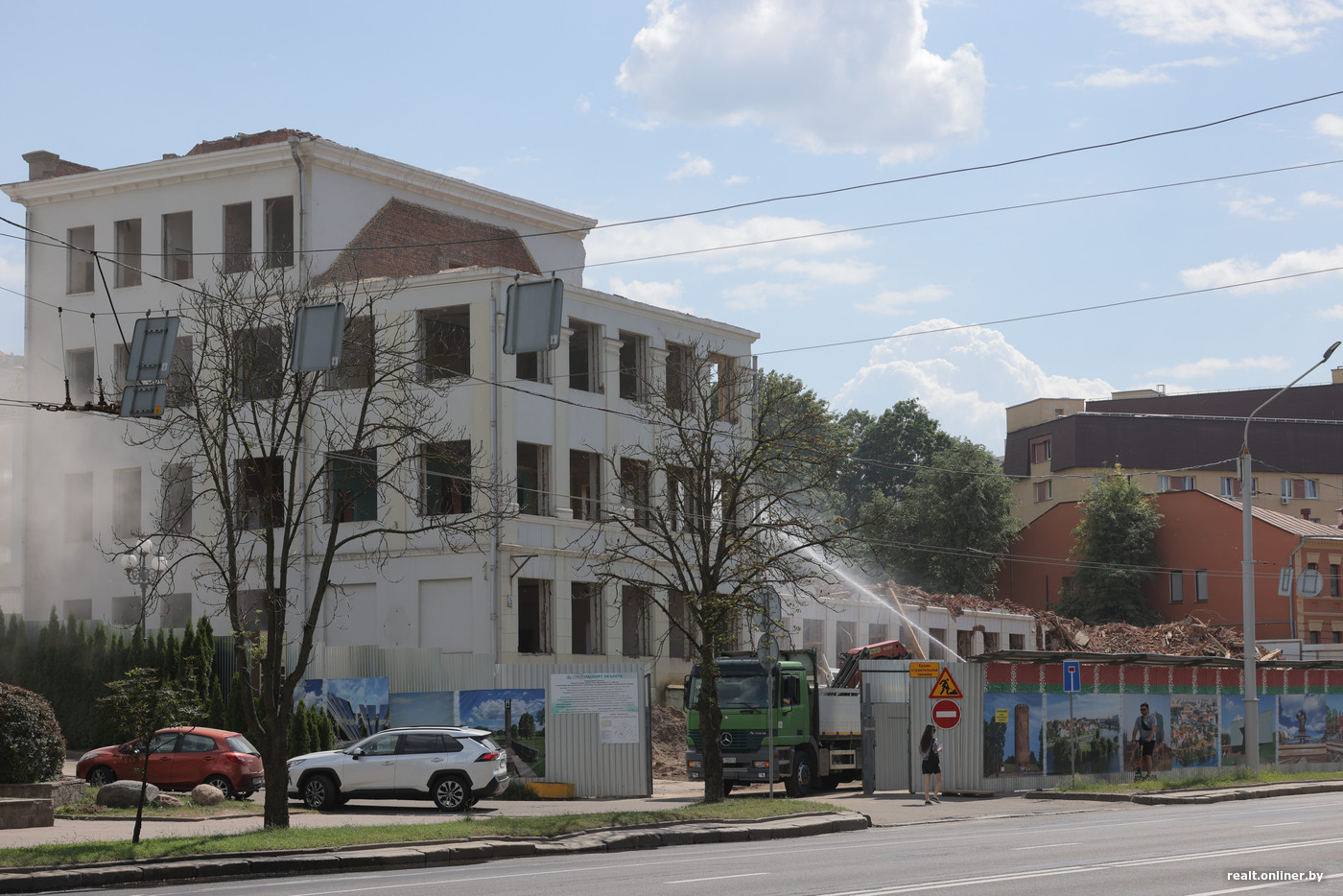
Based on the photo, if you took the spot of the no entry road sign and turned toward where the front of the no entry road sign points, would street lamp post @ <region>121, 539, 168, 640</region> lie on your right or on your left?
on your right

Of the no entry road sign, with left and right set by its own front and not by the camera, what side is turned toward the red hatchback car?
right

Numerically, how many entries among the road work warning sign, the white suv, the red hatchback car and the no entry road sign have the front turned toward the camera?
2

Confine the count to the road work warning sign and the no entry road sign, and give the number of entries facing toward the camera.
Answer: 2

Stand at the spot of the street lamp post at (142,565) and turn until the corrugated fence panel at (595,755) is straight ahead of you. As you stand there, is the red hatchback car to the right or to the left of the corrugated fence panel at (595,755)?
right

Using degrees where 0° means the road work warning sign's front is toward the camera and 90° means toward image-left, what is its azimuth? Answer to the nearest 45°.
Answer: approximately 0°
